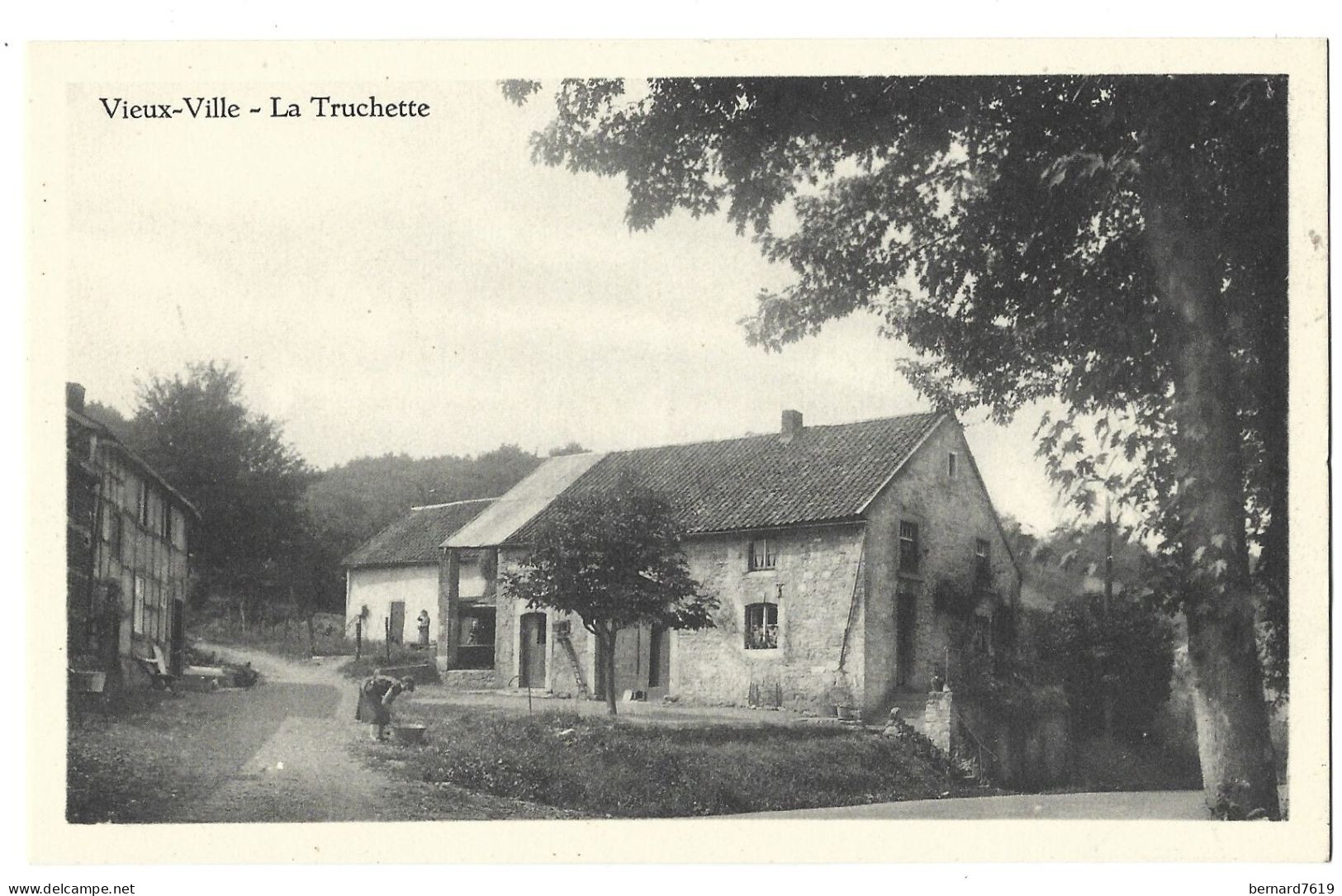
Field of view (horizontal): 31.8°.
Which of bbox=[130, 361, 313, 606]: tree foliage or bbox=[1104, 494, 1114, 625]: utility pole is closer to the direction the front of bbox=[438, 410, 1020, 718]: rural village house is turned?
the tree foliage

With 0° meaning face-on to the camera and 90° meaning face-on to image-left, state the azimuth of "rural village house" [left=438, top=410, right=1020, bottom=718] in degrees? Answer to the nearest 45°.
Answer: approximately 45°

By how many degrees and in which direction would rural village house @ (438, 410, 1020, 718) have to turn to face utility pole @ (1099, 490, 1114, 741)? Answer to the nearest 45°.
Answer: approximately 90° to its left

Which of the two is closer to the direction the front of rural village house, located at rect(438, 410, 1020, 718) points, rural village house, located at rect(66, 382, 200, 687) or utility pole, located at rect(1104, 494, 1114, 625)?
the rural village house

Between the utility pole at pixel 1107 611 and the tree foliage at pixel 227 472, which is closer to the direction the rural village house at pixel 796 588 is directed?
the tree foliage

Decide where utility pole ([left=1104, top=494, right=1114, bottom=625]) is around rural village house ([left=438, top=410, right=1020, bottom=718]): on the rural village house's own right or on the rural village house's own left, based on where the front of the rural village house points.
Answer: on the rural village house's own left

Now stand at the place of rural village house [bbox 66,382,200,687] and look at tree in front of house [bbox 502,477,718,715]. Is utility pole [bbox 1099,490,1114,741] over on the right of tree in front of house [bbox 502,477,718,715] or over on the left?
right

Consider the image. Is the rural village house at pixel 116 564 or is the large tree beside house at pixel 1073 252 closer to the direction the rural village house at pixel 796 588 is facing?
the rural village house
